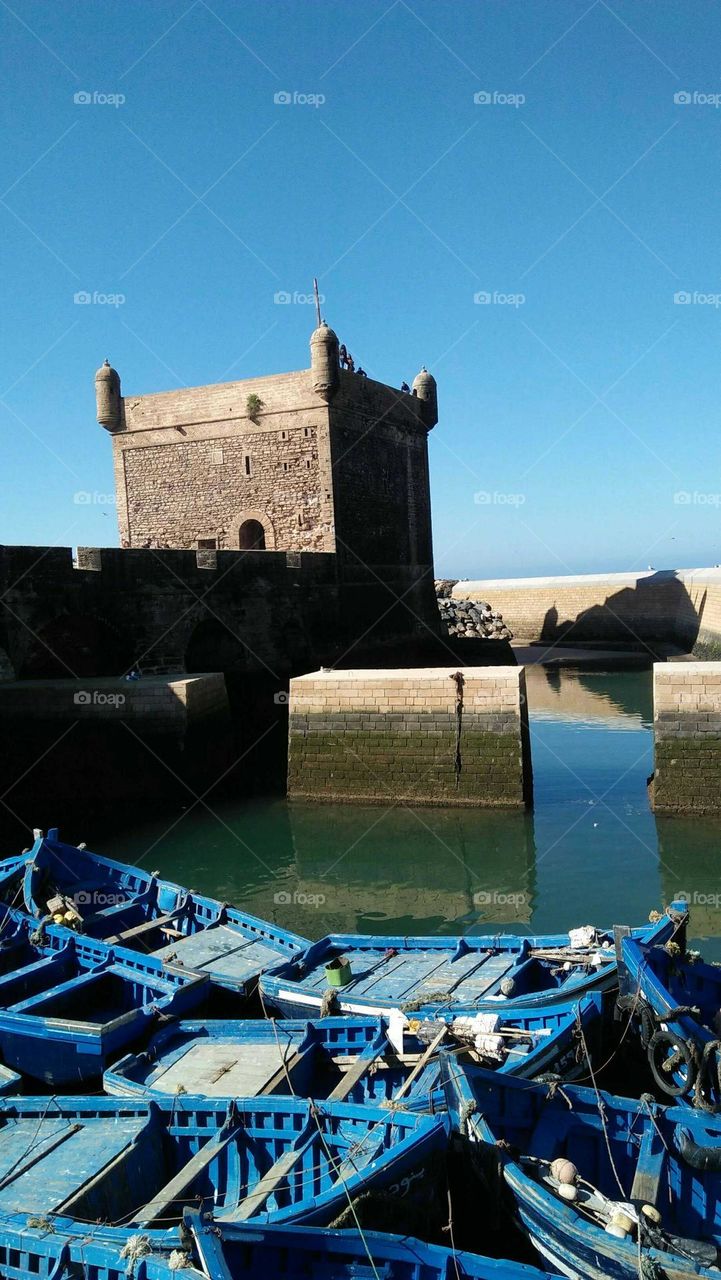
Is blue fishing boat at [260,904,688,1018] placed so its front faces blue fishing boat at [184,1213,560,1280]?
no

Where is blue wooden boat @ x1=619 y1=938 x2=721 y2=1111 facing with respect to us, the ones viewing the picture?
facing away from the viewer and to the left of the viewer

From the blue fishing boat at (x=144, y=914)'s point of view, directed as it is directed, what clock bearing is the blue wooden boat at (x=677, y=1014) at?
The blue wooden boat is roughly at 6 o'clock from the blue fishing boat.

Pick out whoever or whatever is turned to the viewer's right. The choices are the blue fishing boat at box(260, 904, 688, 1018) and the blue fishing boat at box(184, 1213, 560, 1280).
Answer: the blue fishing boat at box(260, 904, 688, 1018)

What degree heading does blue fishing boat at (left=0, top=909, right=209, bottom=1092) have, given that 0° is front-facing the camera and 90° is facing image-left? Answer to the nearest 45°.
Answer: approximately 135°

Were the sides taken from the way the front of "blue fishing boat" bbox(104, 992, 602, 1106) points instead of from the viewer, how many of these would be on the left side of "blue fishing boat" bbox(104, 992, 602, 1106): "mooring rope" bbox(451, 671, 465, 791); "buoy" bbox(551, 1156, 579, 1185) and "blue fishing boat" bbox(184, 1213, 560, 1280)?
1

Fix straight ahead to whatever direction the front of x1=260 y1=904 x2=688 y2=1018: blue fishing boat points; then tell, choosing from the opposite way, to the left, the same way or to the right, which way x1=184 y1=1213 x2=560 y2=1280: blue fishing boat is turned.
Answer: the opposite way

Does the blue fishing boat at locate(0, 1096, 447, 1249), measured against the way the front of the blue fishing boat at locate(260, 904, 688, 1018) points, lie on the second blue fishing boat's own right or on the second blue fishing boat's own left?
on the second blue fishing boat's own right

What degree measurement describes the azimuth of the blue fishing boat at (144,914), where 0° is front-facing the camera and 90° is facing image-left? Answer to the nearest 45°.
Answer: approximately 135°

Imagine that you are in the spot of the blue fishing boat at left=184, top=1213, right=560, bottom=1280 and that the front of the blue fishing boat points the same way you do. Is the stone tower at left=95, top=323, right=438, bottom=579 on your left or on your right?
on your right

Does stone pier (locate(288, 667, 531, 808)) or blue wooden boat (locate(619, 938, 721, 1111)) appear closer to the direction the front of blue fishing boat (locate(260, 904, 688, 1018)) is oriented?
the blue wooden boat

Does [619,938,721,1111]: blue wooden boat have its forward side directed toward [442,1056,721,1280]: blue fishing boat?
no

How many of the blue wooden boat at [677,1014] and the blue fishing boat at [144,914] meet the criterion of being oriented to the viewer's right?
0

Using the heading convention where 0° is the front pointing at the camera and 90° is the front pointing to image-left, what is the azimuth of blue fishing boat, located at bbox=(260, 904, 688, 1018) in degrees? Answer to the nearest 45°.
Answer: approximately 270°

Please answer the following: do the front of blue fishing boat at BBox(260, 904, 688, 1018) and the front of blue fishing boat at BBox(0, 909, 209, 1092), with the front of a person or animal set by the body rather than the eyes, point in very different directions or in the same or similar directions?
very different directions

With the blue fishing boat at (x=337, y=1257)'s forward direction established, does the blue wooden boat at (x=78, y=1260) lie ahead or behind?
ahead

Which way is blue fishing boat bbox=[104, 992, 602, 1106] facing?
to the viewer's right

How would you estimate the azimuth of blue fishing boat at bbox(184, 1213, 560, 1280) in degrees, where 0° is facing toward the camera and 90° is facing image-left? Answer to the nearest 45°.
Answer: approximately 90°

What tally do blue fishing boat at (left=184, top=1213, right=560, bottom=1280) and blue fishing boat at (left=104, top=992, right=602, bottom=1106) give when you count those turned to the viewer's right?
1
